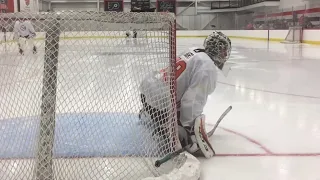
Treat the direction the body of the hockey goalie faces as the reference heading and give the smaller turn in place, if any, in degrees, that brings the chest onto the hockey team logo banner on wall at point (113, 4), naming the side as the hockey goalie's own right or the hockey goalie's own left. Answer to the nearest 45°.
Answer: approximately 45° to the hockey goalie's own left

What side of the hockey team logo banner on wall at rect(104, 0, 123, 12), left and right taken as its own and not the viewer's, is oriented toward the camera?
front

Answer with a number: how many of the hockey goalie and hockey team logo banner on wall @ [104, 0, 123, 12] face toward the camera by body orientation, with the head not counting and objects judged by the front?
1

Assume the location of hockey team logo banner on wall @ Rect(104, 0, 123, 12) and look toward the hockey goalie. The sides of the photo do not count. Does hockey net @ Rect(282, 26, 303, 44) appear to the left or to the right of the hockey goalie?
left

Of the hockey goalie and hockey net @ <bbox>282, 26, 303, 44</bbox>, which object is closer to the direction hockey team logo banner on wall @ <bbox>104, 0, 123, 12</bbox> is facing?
the hockey goalie

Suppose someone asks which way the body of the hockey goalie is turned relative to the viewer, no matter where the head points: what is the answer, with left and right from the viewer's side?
facing away from the viewer and to the right of the viewer

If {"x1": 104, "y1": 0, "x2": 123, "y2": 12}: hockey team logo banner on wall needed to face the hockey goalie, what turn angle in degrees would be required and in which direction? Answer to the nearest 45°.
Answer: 0° — it already faces them

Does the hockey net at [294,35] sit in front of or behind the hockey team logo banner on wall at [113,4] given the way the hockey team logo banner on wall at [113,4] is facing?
in front
